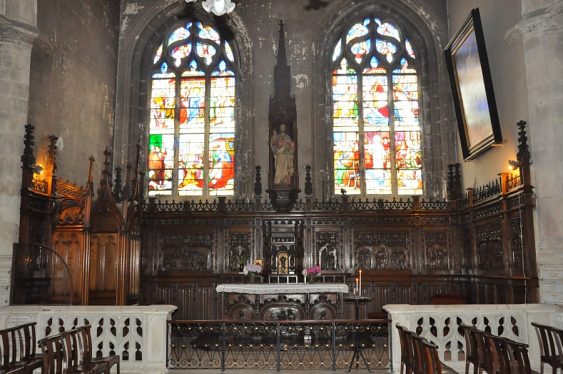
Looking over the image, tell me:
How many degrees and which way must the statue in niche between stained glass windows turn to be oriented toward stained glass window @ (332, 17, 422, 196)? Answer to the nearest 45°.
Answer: approximately 135° to its left

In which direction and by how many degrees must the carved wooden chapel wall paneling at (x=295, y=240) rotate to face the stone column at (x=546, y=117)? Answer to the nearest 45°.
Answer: approximately 45° to its left

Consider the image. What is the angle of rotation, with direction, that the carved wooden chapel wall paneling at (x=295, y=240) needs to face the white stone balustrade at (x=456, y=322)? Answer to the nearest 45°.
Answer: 0° — it already faces it

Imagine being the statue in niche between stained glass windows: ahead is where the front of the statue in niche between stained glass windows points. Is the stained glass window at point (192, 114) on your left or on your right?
on your right

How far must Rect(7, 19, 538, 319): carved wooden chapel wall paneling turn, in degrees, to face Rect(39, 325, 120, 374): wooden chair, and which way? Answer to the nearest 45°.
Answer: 0° — it already faces it

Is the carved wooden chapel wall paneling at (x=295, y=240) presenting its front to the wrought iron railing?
yes
